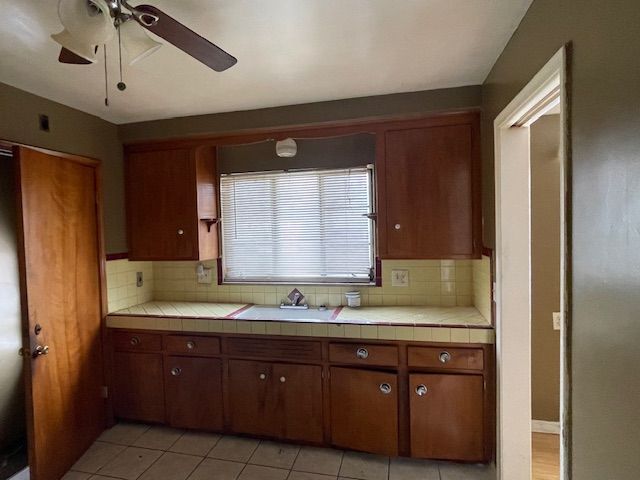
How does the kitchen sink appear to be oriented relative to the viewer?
toward the camera

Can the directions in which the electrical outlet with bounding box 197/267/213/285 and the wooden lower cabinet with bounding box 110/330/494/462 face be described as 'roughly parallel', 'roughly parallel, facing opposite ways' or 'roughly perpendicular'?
roughly parallel

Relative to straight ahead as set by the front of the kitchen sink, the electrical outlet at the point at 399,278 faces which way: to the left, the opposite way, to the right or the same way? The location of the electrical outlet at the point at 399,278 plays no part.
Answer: the same way

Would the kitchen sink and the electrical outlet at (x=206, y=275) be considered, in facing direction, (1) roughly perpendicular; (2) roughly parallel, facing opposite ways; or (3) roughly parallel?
roughly parallel

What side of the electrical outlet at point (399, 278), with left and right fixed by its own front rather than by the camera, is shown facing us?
front

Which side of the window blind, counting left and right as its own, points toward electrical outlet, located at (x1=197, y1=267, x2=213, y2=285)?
right

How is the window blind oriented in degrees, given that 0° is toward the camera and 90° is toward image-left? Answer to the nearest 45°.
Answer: approximately 0°

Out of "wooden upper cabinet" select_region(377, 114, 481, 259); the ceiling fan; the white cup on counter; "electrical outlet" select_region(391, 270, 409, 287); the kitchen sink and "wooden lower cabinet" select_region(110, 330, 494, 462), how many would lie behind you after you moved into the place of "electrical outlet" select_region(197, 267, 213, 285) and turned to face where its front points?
0

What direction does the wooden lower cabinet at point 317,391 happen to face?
toward the camera

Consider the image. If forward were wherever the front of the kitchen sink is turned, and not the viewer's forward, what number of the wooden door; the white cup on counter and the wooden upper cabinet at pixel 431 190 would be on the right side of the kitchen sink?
1

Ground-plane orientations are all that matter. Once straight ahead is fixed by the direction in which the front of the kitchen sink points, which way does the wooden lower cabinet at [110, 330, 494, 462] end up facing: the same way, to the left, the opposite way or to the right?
the same way

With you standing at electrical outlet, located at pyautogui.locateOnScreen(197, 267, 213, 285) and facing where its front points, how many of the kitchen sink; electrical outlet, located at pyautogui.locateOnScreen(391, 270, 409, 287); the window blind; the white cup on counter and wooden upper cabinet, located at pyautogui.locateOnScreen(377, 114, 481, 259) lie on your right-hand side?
0

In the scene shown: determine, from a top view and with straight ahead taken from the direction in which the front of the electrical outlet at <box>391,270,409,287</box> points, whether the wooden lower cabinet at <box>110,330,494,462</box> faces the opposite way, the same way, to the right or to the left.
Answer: the same way

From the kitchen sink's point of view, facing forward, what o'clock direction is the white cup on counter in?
The white cup on counter is roughly at 9 o'clock from the kitchen sink.

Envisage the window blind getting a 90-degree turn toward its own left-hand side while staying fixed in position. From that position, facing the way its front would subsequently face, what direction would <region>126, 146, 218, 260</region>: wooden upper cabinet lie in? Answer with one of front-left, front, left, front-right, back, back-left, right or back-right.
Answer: back

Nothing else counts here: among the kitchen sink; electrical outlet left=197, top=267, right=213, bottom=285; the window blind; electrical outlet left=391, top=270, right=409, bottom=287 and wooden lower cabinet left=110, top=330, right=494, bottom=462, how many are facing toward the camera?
5
